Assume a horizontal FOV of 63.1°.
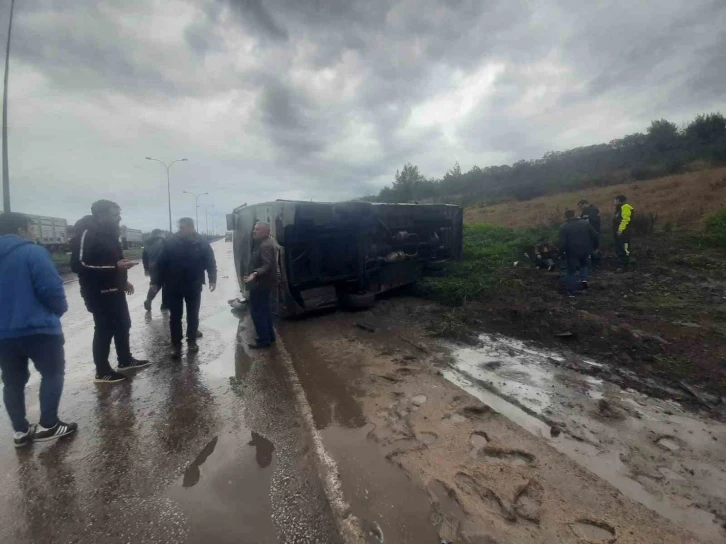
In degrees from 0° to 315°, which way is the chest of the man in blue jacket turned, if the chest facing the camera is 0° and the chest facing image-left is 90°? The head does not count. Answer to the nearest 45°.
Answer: approximately 225°

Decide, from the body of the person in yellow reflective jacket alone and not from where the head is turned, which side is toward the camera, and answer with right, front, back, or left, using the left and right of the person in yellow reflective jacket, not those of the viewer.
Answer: left

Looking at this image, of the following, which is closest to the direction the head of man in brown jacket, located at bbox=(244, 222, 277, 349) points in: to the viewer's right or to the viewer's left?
to the viewer's left

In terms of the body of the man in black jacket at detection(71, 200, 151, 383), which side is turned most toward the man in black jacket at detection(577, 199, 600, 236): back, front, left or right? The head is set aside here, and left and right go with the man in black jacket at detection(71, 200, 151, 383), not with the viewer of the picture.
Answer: front

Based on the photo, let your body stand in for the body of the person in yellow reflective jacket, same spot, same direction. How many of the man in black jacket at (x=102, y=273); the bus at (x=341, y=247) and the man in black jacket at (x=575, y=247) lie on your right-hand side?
0

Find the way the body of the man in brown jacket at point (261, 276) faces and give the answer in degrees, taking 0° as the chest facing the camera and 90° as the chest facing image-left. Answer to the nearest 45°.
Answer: approximately 90°

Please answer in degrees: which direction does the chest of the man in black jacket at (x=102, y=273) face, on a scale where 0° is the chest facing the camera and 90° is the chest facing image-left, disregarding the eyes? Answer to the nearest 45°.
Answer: approximately 270°

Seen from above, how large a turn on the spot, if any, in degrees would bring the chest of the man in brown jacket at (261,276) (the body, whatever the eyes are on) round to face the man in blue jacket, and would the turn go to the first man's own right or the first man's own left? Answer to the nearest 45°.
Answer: approximately 45° to the first man's own left

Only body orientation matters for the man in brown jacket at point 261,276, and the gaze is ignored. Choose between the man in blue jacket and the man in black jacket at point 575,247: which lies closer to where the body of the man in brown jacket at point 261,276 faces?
the man in blue jacket

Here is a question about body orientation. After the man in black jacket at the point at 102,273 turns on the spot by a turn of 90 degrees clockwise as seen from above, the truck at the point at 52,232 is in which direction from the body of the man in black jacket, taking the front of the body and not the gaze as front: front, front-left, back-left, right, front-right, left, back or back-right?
back

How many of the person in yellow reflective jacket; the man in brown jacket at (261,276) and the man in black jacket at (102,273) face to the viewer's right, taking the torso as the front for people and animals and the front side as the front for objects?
1

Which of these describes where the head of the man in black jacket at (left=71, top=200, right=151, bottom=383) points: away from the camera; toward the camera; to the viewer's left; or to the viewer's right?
to the viewer's right

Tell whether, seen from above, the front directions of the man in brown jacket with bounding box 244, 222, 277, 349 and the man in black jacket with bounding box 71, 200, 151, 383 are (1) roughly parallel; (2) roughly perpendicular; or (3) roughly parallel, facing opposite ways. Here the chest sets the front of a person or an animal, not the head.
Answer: roughly parallel, facing opposite ways

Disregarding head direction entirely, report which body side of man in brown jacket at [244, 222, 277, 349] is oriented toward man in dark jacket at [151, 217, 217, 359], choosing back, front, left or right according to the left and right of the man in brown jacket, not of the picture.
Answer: front
